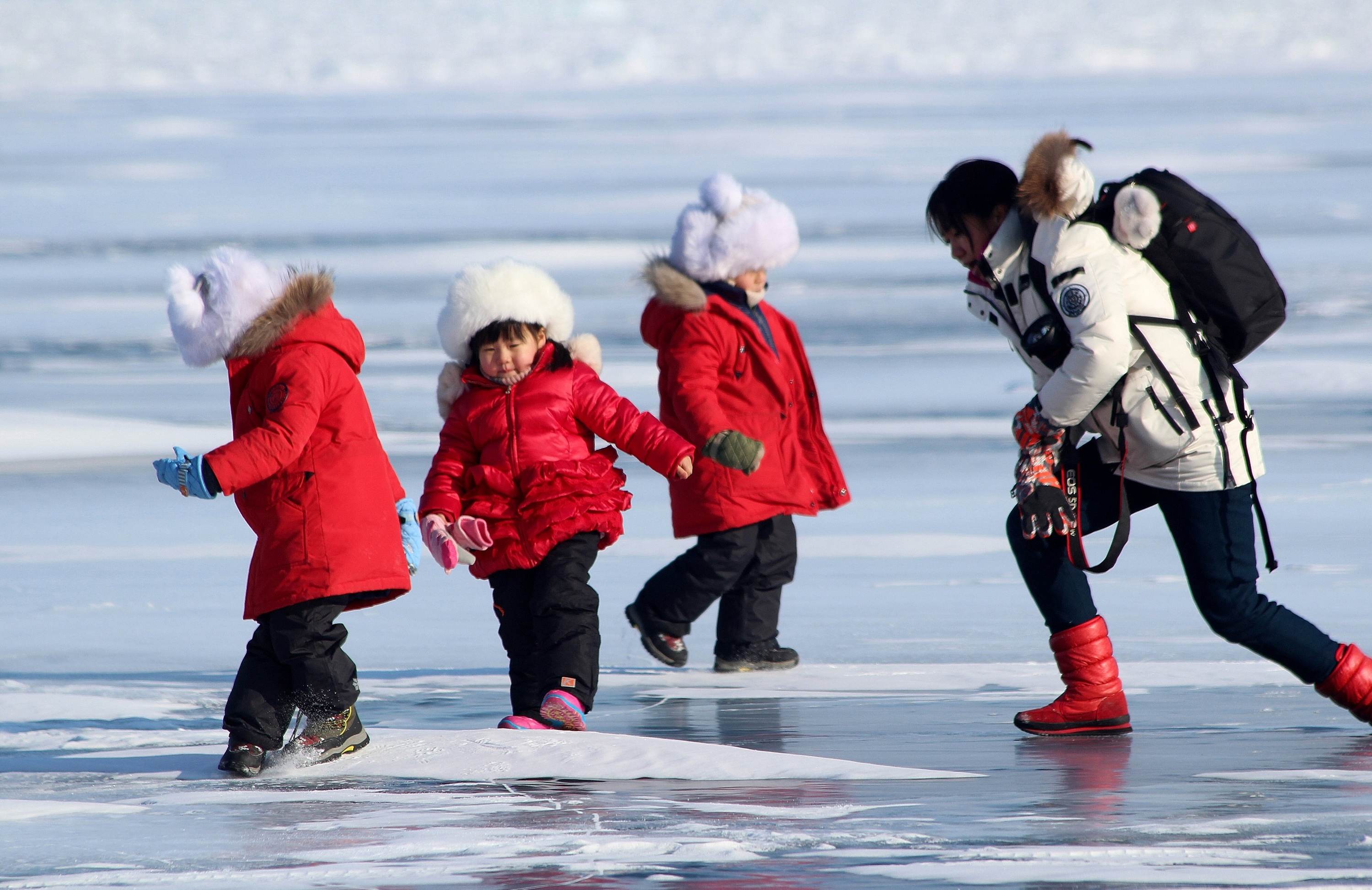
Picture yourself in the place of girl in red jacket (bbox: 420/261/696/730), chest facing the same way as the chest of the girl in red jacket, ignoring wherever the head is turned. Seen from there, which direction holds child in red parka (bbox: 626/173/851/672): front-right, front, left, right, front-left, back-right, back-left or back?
back-left

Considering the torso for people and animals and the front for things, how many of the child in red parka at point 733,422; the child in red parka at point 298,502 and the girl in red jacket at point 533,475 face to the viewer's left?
1

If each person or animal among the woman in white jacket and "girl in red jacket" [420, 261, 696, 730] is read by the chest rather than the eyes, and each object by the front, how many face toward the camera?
1

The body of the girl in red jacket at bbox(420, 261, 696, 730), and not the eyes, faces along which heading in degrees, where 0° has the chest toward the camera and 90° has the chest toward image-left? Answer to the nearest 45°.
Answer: approximately 0°

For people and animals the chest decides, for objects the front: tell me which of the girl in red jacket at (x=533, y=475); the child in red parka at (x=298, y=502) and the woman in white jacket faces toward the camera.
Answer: the girl in red jacket

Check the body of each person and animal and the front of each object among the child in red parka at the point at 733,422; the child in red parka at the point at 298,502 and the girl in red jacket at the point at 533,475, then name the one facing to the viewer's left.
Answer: the child in red parka at the point at 298,502

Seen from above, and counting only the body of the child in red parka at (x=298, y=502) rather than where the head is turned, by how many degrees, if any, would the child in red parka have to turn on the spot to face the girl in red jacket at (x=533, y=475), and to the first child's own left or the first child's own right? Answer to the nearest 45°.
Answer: approximately 135° to the first child's own right

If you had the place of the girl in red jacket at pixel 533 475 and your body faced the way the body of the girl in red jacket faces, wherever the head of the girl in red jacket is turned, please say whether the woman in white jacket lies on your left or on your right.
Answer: on your left

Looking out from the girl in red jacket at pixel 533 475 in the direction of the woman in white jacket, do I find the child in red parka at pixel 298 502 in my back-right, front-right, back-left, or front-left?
back-right

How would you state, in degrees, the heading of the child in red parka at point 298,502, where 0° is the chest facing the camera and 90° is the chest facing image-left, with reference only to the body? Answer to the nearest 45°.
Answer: approximately 90°

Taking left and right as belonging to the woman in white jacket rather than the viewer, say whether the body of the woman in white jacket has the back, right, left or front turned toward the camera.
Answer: left

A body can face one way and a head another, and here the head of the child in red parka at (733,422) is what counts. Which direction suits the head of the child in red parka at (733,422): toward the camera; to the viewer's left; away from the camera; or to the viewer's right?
to the viewer's right

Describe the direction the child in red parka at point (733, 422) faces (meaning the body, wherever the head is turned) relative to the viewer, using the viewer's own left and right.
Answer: facing the viewer and to the right of the viewer
